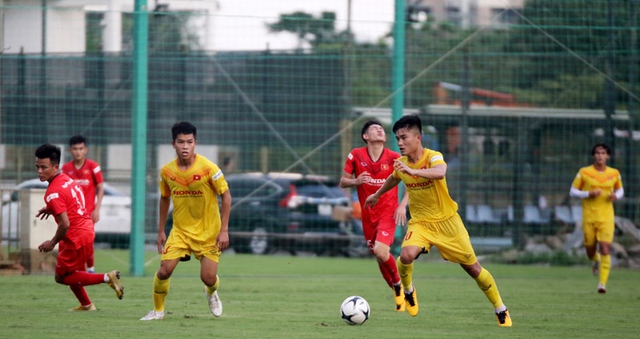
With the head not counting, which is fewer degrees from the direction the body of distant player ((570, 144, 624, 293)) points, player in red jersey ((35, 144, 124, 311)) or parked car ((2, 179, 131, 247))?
the player in red jersey

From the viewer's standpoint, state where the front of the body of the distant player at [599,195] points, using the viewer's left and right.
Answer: facing the viewer

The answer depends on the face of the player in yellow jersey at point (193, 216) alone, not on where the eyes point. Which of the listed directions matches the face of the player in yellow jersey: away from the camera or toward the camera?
toward the camera

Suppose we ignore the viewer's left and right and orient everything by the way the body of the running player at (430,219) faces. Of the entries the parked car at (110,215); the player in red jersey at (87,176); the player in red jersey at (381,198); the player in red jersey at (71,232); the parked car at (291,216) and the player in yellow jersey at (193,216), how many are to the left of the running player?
0

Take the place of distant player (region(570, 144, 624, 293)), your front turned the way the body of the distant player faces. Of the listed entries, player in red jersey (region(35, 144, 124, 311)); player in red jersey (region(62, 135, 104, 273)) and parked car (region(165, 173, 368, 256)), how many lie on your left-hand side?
0

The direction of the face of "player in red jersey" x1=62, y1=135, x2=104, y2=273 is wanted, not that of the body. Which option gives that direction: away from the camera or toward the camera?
toward the camera

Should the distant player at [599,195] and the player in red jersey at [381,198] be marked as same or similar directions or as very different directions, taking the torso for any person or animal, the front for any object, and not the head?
same or similar directions

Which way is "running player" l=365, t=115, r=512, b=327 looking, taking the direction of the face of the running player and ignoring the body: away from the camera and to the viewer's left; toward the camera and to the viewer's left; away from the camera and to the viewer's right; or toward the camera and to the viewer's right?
toward the camera and to the viewer's left

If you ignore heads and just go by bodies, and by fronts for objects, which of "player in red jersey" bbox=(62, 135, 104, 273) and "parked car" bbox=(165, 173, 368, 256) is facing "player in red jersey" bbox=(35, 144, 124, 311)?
"player in red jersey" bbox=(62, 135, 104, 273)

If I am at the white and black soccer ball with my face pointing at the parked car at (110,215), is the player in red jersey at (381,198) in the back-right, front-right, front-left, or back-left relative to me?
front-right

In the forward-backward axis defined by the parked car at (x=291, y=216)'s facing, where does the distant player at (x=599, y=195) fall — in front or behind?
behind

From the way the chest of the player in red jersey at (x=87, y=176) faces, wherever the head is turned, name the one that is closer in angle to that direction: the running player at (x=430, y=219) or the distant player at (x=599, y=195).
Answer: the running player

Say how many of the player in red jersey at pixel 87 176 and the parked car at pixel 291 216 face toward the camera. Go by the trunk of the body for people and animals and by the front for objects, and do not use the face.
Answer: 1

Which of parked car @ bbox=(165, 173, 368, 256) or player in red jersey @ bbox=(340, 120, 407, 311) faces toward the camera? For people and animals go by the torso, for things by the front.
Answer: the player in red jersey

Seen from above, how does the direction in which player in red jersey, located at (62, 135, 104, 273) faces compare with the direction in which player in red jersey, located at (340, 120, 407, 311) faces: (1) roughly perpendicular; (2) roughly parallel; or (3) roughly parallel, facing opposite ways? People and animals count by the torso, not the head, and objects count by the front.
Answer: roughly parallel

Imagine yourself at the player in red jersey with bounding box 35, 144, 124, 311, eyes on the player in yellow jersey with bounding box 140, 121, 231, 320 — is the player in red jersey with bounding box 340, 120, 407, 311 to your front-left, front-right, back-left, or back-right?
front-left

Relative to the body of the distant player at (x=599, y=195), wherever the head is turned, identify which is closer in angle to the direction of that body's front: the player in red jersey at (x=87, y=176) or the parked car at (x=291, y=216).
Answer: the player in red jersey

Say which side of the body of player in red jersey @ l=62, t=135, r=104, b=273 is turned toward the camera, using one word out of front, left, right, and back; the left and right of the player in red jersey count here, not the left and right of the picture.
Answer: front

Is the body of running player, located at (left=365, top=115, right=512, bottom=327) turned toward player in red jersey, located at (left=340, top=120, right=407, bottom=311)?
no
